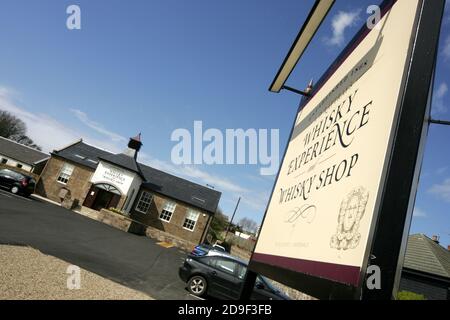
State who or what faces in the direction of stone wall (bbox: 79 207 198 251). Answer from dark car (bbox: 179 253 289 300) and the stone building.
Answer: the stone building

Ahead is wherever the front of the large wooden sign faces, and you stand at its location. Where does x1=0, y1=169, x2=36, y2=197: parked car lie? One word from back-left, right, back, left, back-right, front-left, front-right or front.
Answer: right

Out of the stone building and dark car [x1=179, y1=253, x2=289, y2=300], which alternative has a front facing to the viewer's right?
the dark car

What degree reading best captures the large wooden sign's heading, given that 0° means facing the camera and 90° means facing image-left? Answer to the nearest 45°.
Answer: approximately 45°

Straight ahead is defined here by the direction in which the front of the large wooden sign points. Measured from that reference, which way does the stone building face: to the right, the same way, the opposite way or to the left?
to the left

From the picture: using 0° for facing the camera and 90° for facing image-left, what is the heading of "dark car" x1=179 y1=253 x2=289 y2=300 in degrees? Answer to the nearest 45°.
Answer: approximately 270°

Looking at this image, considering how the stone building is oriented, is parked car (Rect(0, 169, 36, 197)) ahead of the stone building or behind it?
ahead

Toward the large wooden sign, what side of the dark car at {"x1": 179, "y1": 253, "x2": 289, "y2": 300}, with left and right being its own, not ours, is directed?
right

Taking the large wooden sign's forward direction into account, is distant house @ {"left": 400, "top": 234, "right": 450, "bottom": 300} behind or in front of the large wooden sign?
behind

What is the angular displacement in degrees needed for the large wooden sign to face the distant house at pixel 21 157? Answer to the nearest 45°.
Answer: approximately 90° to its right

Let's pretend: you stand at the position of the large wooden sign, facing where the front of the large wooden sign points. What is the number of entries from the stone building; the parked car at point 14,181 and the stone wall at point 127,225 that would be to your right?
3

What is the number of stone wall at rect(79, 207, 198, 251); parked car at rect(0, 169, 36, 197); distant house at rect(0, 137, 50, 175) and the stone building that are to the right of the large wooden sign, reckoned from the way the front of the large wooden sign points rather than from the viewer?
4

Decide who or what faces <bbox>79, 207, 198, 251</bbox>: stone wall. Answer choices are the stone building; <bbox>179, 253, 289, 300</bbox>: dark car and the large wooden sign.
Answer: the stone building
